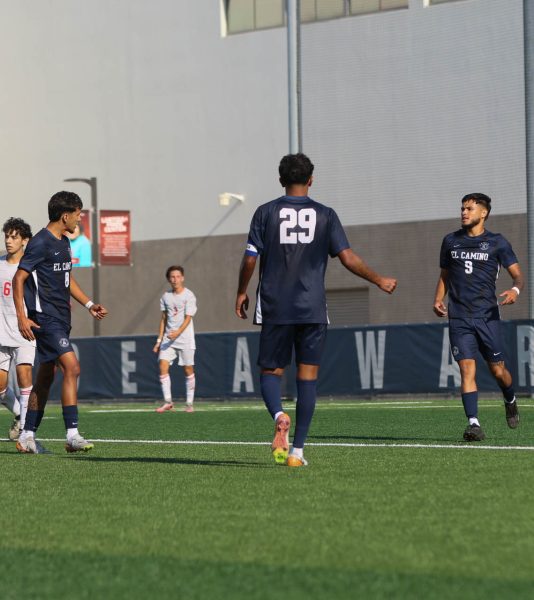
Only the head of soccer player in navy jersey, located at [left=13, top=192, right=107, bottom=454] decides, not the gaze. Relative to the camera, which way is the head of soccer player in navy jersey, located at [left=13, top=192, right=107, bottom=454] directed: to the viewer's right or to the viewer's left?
to the viewer's right

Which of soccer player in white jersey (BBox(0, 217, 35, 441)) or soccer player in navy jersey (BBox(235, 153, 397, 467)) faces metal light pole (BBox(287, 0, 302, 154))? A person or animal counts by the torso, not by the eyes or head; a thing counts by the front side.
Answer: the soccer player in navy jersey

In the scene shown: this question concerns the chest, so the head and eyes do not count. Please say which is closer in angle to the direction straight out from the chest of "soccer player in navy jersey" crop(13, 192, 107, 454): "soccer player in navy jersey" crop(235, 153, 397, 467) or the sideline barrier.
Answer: the soccer player in navy jersey

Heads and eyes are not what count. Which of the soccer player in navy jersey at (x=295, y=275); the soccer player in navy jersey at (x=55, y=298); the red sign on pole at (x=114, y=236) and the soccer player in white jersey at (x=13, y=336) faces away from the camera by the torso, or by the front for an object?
the soccer player in navy jersey at (x=295, y=275)

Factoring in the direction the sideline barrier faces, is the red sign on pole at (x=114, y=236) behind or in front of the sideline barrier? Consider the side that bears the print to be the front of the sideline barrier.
behind

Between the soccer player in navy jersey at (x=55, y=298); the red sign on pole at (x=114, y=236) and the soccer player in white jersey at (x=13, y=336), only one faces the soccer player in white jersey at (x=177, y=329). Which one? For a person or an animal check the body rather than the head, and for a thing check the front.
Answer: the red sign on pole

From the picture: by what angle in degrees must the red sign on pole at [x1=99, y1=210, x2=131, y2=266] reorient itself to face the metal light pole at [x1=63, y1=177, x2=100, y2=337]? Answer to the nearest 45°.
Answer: approximately 135° to its right

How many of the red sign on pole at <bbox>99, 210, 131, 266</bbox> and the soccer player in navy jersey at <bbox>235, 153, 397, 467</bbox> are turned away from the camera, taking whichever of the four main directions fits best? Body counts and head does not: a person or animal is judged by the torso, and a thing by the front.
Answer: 1

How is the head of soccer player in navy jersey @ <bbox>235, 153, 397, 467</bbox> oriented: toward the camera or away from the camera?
away from the camera

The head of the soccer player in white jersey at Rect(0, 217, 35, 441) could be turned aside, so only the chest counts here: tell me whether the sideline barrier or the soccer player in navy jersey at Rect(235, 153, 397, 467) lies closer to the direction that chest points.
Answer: the soccer player in navy jersey

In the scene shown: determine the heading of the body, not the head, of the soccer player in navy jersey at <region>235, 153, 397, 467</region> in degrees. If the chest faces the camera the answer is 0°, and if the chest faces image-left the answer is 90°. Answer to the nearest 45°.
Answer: approximately 180°

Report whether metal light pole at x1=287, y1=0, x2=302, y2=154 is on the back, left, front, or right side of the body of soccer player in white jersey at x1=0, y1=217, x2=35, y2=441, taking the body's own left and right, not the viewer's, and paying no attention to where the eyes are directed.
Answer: back
